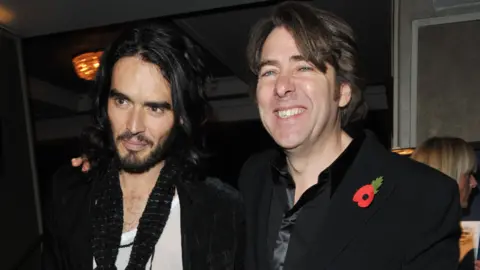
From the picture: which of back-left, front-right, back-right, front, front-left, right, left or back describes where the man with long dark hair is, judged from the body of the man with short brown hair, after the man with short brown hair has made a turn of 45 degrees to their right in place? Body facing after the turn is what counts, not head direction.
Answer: front

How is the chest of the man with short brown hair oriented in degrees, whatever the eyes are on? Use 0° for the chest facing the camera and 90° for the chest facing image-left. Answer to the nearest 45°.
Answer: approximately 45°

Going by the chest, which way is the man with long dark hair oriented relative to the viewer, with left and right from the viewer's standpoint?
facing the viewer

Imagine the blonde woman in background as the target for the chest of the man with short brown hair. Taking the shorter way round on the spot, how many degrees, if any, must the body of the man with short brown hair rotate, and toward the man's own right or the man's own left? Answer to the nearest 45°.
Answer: approximately 180°
